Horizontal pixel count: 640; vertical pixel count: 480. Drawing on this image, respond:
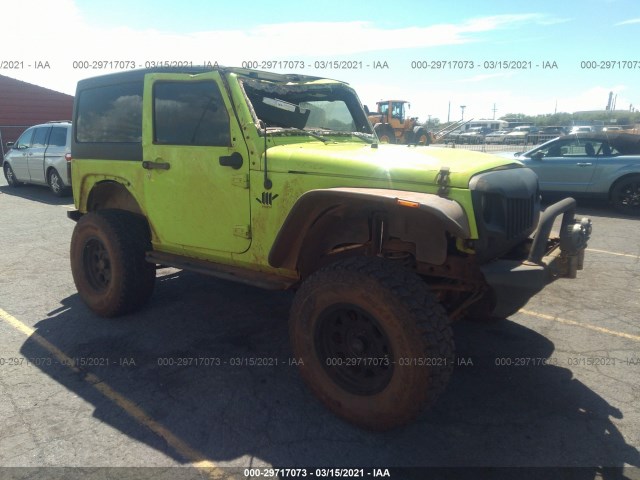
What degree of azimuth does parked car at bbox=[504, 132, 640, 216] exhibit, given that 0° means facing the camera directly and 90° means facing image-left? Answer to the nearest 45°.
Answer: approximately 90°

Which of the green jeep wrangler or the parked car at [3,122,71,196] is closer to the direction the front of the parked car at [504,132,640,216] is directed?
the parked car

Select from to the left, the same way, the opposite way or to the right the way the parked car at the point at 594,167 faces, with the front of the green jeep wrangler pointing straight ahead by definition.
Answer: the opposite way

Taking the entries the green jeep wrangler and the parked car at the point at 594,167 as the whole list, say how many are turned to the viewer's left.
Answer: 1

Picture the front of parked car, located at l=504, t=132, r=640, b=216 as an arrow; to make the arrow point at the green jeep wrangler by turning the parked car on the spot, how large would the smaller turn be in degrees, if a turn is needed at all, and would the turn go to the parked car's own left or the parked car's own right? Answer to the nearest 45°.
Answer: approximately 90° to the parked car's own left

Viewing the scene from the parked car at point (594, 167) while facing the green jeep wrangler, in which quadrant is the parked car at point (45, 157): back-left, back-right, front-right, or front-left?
front-right

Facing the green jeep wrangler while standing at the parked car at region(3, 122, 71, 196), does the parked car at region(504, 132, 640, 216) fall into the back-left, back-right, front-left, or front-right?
front-left

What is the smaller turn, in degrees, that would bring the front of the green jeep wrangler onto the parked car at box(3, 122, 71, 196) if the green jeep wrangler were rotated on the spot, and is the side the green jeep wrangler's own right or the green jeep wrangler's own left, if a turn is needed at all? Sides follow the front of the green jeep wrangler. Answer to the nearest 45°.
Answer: approximately 180°

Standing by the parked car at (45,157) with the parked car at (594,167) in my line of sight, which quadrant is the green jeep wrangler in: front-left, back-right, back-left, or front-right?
front-right

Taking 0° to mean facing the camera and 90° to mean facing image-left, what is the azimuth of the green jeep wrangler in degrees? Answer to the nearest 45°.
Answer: approximately 315°

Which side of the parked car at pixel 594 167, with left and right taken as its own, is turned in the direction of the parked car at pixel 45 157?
front

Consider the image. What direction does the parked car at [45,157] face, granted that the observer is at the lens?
facing away from the viewer and to the left of the viewer

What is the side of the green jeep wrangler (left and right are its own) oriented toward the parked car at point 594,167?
left

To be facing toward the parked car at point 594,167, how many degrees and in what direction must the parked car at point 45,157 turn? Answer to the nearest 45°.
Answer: approximately 180°
